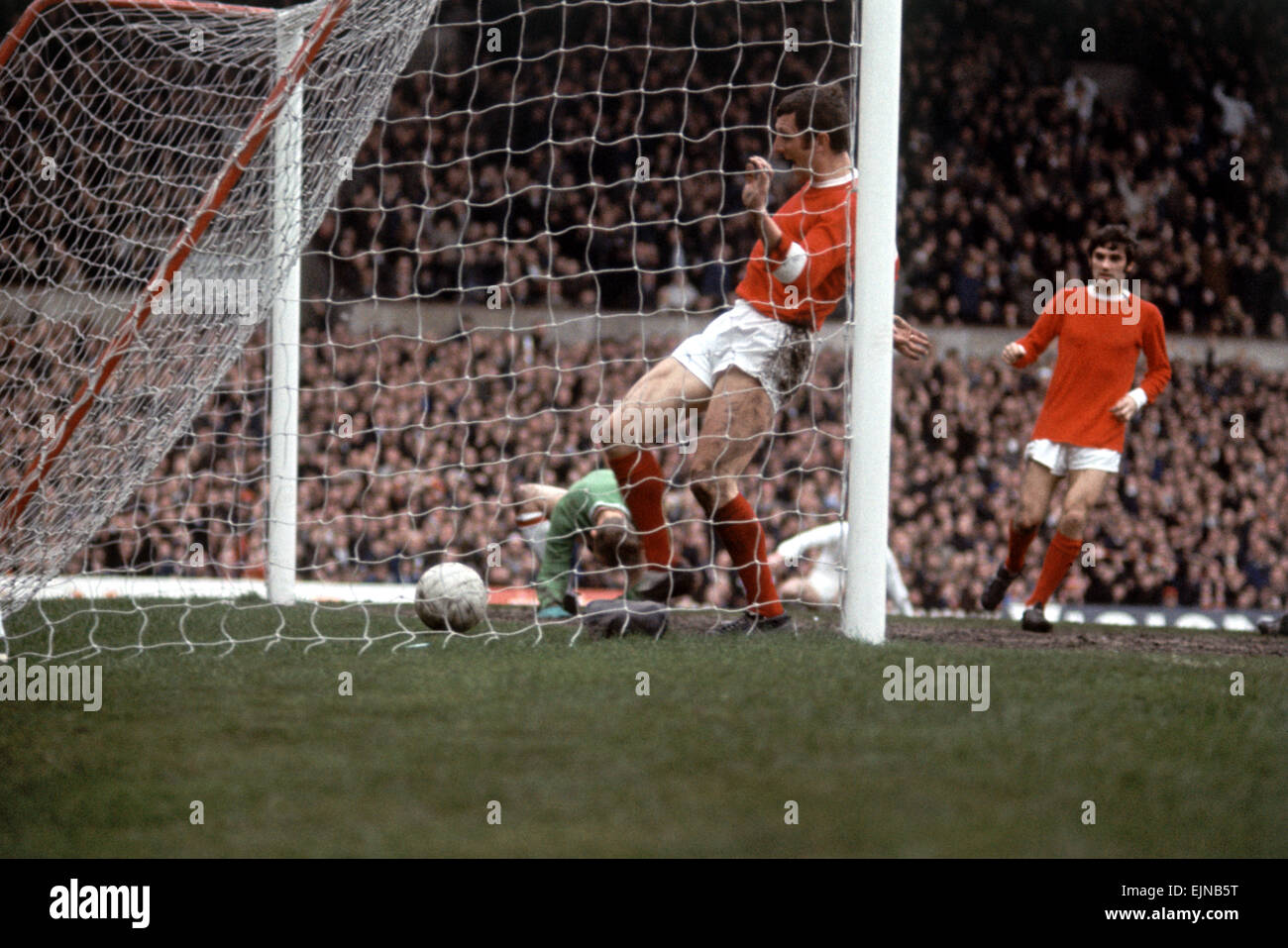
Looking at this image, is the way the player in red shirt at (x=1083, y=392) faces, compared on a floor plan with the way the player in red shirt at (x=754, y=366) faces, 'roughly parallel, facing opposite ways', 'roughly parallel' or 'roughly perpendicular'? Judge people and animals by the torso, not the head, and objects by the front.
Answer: roughly perpendicular

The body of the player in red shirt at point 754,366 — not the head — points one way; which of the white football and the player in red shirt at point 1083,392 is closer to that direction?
the white football

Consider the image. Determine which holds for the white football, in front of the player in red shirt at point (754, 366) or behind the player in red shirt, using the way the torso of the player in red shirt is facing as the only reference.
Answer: in front

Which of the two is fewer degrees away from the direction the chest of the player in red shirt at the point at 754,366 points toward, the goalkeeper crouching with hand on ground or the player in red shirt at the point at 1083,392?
the goalkeeper crouching with hand on ground

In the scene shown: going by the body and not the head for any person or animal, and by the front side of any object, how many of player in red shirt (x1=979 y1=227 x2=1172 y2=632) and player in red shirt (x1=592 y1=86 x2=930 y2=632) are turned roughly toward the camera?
1

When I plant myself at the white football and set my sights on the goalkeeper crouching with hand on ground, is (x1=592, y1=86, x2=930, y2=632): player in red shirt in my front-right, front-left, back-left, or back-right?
front-right

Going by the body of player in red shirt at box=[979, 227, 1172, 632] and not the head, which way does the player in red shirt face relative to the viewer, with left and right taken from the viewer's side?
facing the viewer

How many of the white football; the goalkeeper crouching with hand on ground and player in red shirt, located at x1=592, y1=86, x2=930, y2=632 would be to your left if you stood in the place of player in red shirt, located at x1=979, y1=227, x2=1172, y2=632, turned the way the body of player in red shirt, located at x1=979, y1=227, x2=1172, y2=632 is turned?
0

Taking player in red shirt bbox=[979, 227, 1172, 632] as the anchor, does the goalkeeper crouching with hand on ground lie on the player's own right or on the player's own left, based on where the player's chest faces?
on the player's own right

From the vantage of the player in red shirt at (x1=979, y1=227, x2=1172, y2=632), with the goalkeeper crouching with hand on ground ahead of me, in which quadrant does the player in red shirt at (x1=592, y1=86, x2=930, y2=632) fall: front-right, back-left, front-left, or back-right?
front-left
